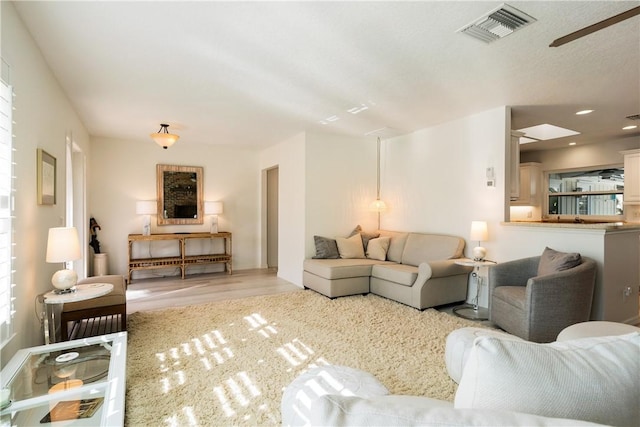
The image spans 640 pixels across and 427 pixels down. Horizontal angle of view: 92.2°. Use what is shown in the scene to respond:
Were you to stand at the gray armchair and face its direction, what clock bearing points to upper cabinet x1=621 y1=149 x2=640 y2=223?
The upper cabinet is roughly at 5 o'clock from the gray armchair.

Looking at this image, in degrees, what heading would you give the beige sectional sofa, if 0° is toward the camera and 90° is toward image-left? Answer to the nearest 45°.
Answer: approximately 45°

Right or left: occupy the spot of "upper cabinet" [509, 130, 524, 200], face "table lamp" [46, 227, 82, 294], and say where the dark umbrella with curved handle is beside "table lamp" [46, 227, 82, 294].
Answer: right

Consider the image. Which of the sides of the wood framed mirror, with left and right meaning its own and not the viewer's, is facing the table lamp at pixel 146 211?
right

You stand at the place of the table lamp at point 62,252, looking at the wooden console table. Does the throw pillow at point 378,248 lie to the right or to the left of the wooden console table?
right

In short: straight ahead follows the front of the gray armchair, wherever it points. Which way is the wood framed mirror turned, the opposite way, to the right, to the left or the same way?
to the left

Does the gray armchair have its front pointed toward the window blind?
yes

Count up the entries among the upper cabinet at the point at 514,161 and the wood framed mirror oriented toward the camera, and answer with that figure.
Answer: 1
